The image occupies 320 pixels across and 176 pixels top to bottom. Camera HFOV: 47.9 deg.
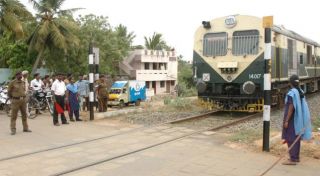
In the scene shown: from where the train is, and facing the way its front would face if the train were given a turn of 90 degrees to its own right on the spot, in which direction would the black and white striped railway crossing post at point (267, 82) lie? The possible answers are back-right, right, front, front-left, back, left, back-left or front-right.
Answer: back-left

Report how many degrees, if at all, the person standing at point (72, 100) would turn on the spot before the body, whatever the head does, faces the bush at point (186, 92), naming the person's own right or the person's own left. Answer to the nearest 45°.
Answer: approximately 90° to the person's own left

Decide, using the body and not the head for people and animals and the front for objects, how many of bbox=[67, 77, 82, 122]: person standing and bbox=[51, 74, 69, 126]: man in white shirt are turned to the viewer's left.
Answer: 0

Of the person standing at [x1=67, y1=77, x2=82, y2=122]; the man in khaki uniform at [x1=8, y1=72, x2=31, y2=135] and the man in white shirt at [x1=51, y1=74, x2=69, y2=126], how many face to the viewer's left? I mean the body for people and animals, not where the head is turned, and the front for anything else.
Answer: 0

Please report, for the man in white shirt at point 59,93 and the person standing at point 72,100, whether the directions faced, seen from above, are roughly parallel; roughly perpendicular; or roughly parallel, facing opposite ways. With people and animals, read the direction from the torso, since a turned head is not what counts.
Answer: roughly parallel

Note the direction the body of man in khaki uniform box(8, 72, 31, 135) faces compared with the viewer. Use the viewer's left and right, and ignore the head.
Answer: facing the viewer and to the right of the viewer

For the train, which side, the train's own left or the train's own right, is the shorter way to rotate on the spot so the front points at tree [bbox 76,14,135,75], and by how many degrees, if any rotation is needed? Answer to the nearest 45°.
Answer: approximately 90° to the train's own right

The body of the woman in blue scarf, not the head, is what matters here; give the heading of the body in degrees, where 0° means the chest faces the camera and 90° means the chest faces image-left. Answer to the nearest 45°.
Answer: approximately 90°

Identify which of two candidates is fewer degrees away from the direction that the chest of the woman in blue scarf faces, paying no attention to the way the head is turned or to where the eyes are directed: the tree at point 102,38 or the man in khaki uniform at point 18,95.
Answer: the man in khaki uniform

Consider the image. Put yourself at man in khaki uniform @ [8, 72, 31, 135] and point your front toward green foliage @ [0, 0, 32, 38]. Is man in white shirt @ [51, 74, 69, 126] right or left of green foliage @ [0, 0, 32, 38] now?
right
